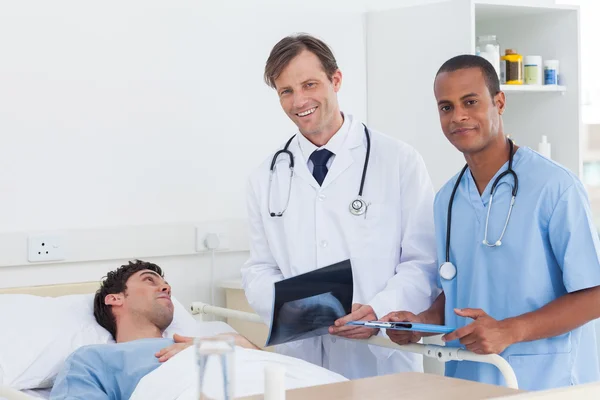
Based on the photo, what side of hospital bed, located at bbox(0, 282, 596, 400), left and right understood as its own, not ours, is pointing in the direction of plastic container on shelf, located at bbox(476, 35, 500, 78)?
left

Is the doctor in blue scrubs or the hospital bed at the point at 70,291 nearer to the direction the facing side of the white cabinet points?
the doctor in blue scrubs

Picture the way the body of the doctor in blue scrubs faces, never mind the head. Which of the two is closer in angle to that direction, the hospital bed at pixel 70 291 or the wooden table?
the wooden table

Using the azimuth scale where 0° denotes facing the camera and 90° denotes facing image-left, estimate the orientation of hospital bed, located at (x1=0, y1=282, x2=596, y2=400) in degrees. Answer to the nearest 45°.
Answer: approximately 315°

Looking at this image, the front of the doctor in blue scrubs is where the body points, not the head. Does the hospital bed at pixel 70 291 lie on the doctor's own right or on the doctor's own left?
on the doctor's own right

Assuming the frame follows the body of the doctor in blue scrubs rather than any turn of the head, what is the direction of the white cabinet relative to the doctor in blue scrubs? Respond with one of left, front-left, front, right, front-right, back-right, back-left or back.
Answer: back-right

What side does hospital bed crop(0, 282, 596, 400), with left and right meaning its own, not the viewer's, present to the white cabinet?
left

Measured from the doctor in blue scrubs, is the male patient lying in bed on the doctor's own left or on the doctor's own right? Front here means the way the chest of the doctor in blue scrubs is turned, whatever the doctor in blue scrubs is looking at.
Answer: on the doctor's own right

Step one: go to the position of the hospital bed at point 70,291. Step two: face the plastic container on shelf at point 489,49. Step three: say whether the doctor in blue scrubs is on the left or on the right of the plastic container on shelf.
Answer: right

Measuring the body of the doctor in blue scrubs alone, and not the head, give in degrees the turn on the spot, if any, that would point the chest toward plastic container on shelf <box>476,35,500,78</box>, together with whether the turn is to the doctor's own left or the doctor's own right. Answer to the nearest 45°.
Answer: approximately 135° to the doctor's own right

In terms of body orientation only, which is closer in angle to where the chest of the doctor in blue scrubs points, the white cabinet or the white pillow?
the white pillow

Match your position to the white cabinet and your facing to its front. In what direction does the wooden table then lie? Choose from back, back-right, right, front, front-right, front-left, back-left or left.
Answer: front-right

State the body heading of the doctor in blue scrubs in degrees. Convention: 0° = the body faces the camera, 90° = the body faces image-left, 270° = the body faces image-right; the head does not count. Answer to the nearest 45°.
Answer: approximately 45°
